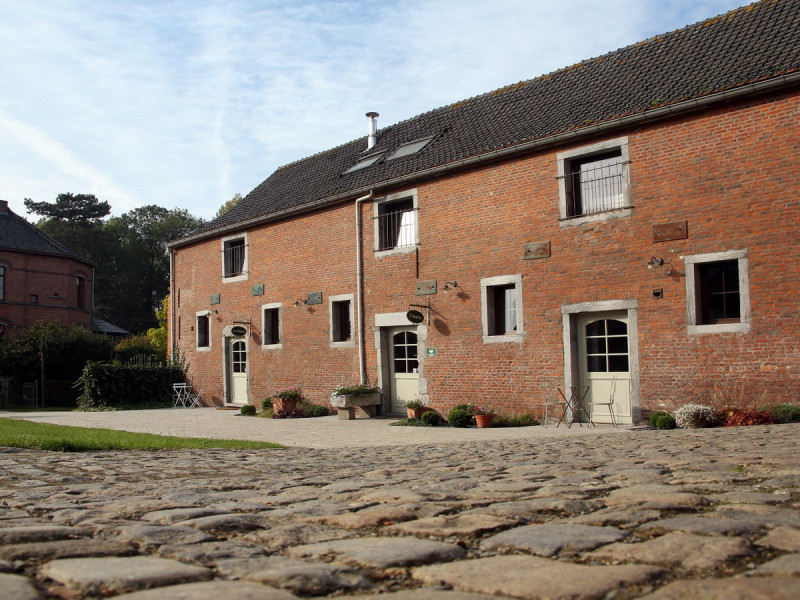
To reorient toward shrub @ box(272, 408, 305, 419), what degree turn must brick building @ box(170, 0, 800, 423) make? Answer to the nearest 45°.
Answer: approximately 90° to its right

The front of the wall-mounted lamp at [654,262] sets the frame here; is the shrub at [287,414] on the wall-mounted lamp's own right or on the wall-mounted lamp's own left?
on the wall-mounted lamp's own right

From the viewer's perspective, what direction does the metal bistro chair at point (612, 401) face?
to the viewer's left

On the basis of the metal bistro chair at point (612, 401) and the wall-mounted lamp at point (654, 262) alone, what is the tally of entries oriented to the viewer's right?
0

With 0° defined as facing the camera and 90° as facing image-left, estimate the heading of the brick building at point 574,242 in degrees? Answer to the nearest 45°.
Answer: approximately 45°

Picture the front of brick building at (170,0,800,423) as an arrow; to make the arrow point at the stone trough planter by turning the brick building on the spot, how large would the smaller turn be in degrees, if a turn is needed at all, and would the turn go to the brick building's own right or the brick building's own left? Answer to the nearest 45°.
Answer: approximately 90° to the brick building's own right

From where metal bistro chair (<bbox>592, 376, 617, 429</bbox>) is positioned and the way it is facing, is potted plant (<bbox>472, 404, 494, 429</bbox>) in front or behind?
in front

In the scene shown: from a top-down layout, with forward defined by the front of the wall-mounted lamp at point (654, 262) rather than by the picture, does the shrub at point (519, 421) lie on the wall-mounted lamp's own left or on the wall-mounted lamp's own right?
on the wall-mounted lamp's own right

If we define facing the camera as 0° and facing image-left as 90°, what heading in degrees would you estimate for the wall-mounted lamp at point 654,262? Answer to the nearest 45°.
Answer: approximately 45°

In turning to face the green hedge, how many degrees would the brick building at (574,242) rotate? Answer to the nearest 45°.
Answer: approximately 90° to its right
